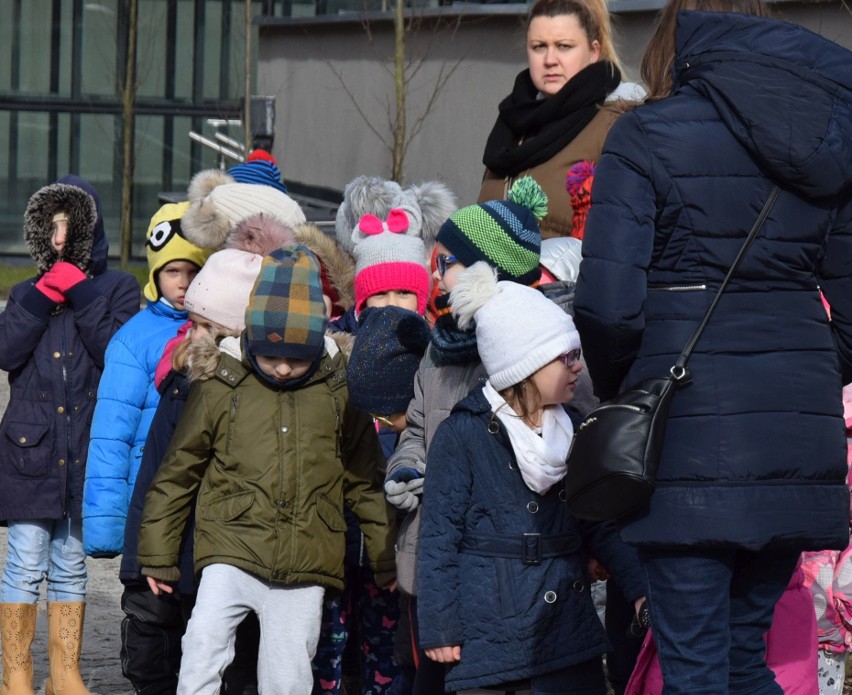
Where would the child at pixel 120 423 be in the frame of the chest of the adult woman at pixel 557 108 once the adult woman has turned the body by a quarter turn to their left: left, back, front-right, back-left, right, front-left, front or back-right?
back-right

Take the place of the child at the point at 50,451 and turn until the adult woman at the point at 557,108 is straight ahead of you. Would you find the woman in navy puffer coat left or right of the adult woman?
right

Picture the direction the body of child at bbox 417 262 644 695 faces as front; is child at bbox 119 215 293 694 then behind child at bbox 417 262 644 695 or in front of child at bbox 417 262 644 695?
behind

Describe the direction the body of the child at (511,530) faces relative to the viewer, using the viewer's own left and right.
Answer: facing the viewer and to the right of the viewer

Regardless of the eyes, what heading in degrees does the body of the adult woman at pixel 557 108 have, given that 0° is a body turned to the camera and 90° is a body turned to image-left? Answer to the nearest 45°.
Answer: approximately 45°

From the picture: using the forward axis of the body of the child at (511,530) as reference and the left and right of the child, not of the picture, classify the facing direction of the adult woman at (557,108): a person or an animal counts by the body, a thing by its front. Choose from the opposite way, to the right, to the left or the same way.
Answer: to the right

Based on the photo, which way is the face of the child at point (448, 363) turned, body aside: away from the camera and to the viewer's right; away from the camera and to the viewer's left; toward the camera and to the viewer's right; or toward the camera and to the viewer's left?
toward the camera and to the viewer's left

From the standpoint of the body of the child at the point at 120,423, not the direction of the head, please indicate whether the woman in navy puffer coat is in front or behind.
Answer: in front

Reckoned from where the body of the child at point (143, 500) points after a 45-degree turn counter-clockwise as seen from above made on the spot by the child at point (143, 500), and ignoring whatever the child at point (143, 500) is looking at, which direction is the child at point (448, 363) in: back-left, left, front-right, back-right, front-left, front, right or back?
front-left

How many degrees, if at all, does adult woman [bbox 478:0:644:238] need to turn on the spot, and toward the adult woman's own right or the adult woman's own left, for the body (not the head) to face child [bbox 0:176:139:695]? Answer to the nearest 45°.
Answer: approximately 45° to the adult woman's own right

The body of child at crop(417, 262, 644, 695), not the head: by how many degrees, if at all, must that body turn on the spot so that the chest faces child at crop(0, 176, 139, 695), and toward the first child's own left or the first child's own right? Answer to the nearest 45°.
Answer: approximately 180°
